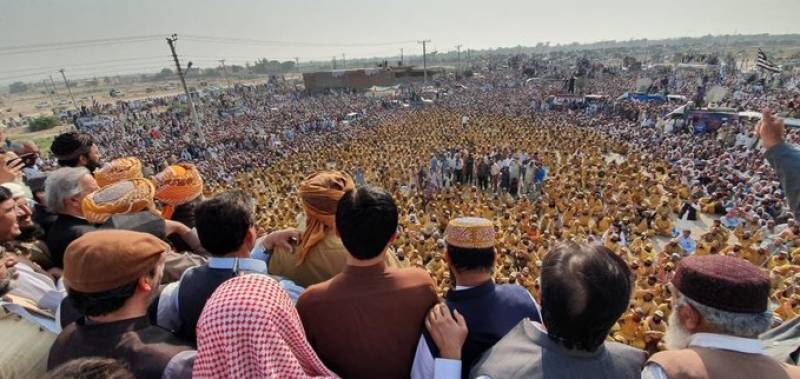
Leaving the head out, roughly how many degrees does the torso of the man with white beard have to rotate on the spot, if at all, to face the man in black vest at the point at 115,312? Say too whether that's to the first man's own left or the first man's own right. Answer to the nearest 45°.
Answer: approximately 90° to the first man's own left

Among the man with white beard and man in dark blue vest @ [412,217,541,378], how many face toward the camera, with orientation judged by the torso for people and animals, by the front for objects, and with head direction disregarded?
0

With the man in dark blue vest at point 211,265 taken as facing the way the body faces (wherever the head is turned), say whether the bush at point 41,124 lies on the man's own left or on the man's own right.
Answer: on the man's own left

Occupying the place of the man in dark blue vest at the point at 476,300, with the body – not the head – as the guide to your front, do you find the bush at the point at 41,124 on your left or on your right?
on your left

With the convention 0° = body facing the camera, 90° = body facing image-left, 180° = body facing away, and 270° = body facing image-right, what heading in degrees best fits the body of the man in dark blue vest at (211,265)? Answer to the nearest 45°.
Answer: approximately 225°

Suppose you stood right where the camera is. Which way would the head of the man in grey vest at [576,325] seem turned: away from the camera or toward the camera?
away from the camera

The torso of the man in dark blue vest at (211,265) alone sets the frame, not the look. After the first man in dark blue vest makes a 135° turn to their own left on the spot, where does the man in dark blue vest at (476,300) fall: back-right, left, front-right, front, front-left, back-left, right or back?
back-left

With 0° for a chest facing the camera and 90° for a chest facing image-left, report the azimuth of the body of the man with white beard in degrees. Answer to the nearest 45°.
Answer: approximately 135°

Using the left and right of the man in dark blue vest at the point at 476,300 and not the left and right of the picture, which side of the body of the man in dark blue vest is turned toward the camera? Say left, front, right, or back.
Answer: back

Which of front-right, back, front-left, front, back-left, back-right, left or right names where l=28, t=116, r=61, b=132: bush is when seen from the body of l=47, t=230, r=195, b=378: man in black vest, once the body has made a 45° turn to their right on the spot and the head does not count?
left

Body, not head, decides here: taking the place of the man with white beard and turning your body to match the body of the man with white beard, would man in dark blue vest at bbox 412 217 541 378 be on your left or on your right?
on your left

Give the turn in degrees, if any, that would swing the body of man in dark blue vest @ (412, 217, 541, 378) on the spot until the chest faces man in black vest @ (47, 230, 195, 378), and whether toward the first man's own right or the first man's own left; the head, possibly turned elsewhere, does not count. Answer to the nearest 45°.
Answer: approximately 90° to the first man's own left
